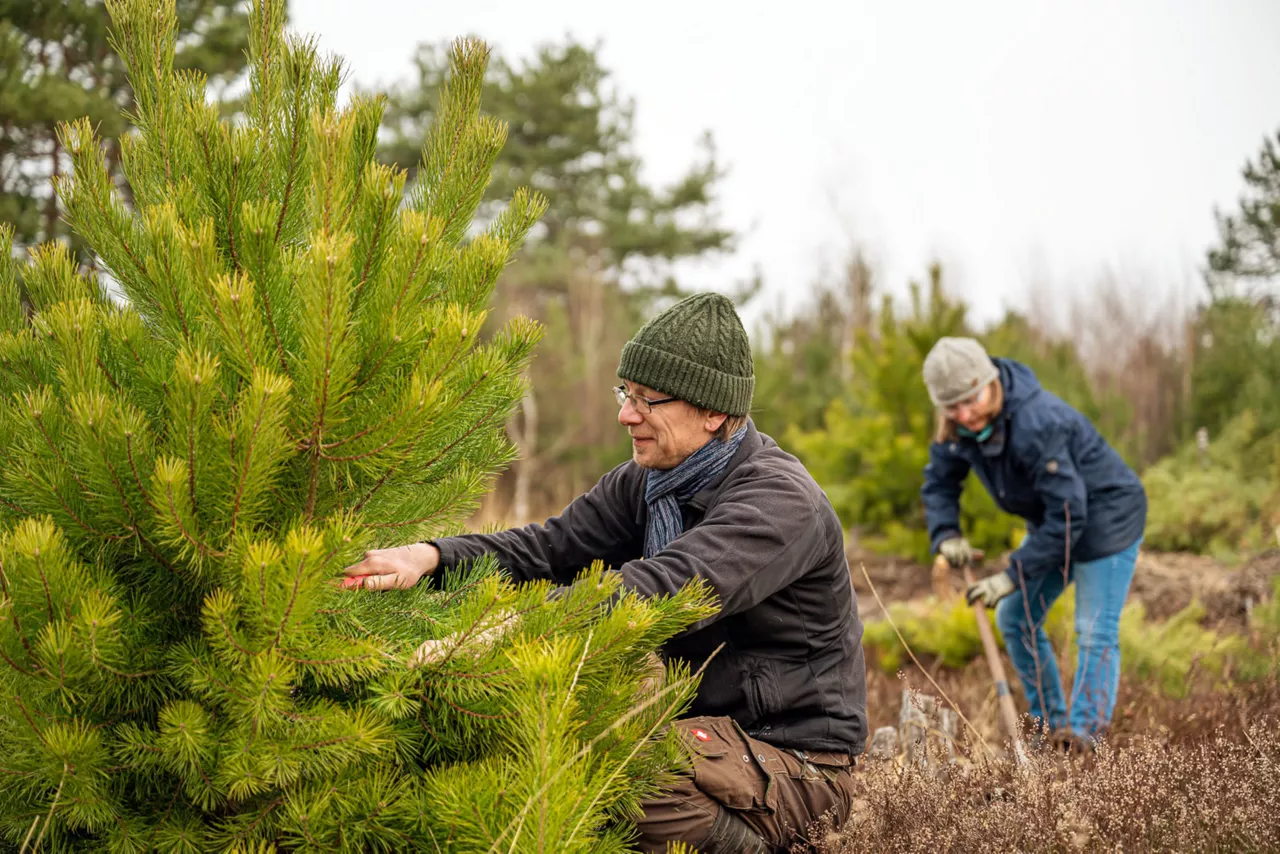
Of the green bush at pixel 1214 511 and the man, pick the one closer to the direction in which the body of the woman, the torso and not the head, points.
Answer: the man

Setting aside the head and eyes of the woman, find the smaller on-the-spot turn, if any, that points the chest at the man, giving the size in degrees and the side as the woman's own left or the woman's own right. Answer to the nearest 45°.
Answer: approximately 45° to the woman's own left

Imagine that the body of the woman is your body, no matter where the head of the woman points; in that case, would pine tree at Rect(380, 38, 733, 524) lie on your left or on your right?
on your right

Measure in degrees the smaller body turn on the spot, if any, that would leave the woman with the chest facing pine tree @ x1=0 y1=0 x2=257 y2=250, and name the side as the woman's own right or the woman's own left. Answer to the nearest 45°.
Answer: approximately 45° to the woman's own right

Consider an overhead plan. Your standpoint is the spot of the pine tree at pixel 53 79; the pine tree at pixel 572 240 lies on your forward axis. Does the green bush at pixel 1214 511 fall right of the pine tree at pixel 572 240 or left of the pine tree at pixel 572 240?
right

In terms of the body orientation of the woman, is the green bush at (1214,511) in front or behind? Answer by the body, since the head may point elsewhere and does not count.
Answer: behind

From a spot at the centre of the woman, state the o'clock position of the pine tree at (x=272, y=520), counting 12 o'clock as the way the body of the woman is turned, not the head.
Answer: The pine tree is roughly at 11 o'clock from the woman.

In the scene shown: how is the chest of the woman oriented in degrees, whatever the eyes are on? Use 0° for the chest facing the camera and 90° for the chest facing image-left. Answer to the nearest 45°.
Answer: approximately 45°

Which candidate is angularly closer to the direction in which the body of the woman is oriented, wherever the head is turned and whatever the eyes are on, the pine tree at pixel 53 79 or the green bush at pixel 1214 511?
the pine tree
